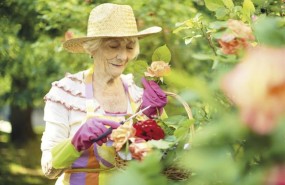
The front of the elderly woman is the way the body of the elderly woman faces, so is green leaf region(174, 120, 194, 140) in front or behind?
in front

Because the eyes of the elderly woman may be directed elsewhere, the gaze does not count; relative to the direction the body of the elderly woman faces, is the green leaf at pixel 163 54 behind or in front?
in front

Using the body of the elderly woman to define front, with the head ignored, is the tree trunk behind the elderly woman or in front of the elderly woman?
behind

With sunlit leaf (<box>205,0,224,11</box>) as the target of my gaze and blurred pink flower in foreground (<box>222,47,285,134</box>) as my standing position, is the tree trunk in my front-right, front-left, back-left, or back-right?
front-left

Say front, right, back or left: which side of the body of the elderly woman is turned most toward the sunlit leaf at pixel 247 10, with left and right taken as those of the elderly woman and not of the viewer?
front

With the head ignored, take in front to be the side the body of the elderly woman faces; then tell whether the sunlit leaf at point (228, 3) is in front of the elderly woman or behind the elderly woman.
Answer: in front

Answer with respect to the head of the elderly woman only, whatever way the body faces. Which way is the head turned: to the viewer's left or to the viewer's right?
to the viewer's right
